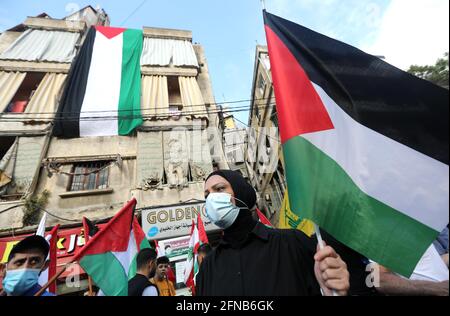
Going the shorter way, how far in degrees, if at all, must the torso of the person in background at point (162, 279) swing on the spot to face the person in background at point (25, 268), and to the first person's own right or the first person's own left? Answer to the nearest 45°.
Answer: approximately 45° to the first person's own right

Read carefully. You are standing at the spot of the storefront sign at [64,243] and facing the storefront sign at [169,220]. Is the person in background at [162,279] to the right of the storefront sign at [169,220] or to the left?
right

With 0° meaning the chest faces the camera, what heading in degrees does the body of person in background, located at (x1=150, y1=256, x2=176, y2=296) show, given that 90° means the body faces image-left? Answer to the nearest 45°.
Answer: approximately 0°
